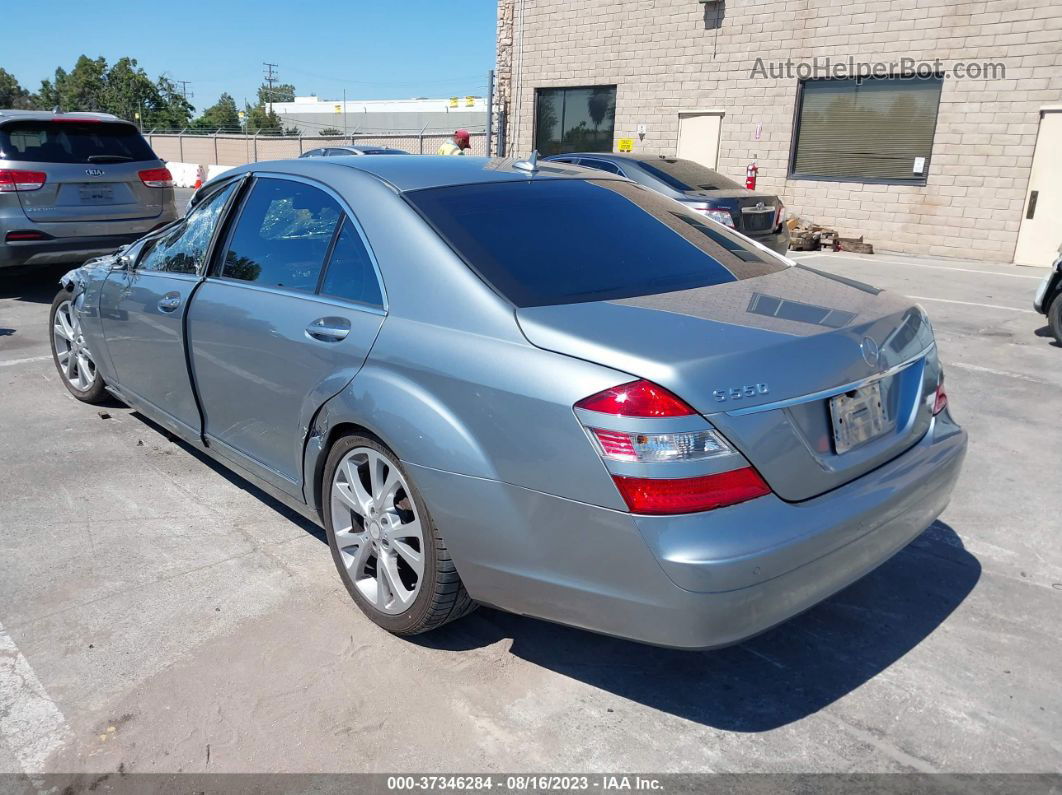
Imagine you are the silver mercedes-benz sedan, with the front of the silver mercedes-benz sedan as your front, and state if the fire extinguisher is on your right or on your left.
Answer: on your right

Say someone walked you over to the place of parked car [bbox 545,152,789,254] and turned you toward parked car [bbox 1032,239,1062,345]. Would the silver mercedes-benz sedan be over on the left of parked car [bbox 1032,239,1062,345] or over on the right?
right

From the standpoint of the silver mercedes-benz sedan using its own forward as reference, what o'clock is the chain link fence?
The chain link fence is roughly at 1 o'clock from the silver mercedes-benz sedan.

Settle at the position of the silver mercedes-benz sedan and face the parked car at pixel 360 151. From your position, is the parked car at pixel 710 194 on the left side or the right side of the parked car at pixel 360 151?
right

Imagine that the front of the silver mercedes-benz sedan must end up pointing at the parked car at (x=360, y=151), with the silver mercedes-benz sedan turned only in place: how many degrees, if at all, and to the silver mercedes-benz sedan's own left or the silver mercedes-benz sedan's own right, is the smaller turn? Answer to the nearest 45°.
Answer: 0° — it already faces it

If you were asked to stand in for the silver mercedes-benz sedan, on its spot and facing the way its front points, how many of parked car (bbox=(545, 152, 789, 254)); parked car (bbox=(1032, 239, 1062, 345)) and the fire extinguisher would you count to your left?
0

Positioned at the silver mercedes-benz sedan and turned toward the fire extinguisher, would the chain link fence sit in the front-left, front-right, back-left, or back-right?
front-left

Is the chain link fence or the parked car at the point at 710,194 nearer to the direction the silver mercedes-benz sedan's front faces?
the chain link fence

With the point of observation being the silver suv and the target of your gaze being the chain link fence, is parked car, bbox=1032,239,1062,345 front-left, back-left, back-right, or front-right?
back-right

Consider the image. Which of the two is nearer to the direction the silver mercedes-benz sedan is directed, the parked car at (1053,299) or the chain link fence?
the chain link fence

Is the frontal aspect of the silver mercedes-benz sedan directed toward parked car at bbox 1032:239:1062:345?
no

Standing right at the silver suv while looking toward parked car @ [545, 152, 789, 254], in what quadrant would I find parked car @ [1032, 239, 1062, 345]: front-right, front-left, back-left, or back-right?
front-right

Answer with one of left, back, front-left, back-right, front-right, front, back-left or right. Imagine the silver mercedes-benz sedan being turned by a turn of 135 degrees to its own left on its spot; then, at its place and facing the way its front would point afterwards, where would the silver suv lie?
back-right

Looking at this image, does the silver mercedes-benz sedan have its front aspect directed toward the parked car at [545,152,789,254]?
no

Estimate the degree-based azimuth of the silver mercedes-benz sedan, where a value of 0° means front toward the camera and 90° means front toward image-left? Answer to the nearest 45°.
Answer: approximately 135°
